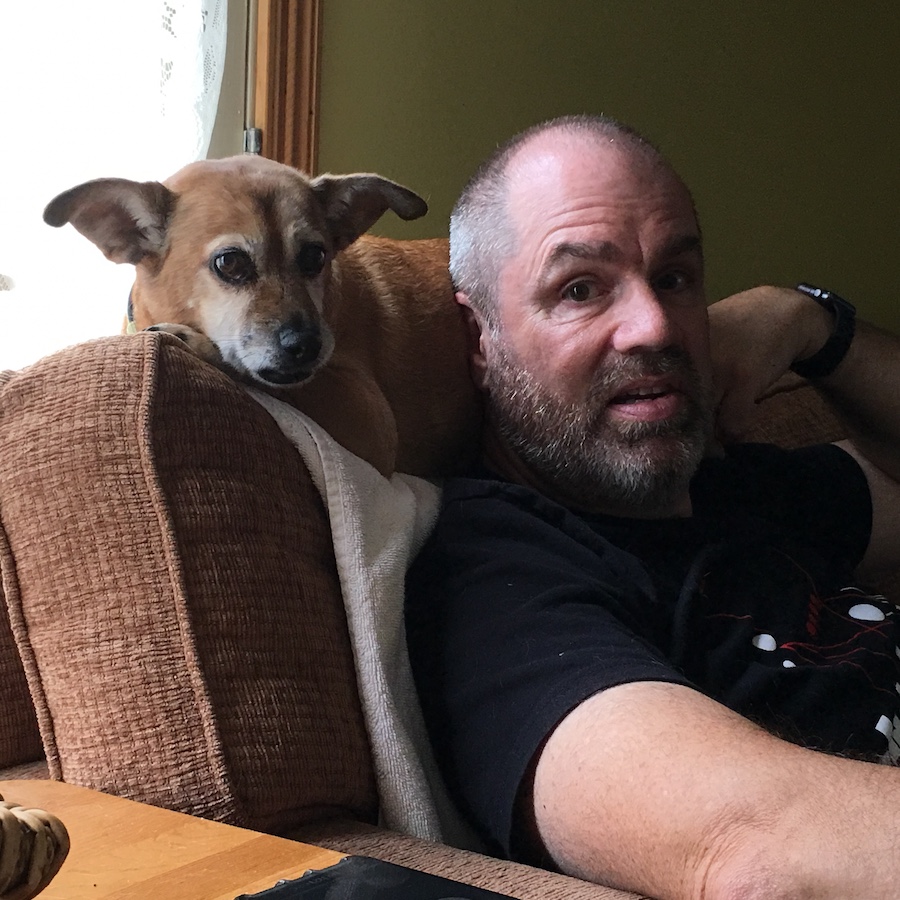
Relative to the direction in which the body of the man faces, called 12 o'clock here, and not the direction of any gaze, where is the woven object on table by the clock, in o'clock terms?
The woven object on table is roughly at 2 o'clock from the man.

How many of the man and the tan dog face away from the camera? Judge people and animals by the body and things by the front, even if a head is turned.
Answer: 0

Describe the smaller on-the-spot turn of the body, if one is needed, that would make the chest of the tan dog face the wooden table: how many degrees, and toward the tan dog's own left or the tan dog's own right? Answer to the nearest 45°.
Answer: approximately 45° to the tan dog's own left

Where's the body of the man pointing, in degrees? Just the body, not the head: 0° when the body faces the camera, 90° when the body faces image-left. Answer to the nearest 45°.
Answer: approximately 315°

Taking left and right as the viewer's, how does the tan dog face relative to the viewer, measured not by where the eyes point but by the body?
facing the viewer and to the left of the viewer

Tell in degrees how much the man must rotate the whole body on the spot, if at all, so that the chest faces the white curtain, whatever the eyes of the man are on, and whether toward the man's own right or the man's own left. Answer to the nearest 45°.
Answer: approximately 180°
